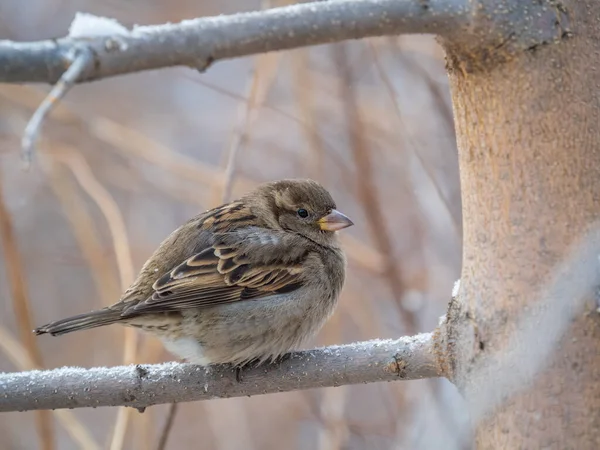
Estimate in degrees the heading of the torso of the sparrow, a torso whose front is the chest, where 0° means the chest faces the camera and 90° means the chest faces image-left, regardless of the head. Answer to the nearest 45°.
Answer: approximately 270°

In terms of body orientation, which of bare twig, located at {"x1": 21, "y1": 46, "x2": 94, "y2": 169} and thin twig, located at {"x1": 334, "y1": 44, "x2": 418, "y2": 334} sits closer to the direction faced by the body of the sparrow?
the thin twig

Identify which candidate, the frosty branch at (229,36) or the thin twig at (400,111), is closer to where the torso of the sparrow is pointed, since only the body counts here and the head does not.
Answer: the thin twig

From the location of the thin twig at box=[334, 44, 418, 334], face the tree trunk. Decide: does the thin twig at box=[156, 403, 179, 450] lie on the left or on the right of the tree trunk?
right

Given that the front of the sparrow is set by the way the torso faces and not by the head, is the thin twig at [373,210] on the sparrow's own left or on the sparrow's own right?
on the sparrow's own left

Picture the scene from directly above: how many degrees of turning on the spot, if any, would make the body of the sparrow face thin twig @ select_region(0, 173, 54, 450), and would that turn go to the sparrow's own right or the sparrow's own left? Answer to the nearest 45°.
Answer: approximately 135° to the sparrow's own left

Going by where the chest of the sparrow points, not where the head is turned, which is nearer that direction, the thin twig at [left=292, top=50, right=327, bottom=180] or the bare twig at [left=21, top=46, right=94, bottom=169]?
the thin twig

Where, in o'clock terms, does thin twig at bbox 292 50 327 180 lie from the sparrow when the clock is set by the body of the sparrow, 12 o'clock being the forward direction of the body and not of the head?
The thin twig is roughly at 10 o'clock from the sparrow.
